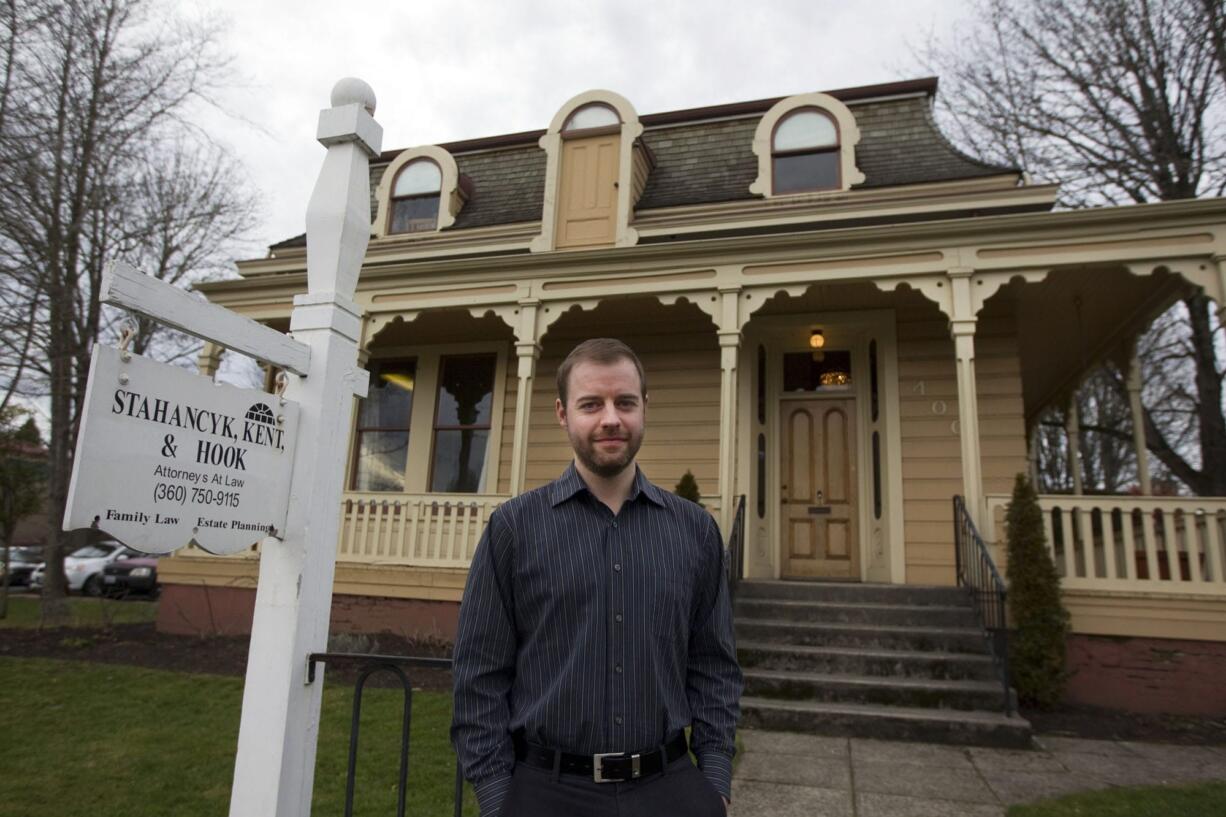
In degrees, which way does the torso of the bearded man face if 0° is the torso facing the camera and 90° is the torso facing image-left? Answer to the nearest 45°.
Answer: approximately 0°

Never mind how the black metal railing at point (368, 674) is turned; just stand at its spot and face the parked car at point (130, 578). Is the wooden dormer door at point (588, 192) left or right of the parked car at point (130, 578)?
right

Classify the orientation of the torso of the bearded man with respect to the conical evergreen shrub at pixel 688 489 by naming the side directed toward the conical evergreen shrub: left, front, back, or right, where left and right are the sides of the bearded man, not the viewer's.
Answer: back

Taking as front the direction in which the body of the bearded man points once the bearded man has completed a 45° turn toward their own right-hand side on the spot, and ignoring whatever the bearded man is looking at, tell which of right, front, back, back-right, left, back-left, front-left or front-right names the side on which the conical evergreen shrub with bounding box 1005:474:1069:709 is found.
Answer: back

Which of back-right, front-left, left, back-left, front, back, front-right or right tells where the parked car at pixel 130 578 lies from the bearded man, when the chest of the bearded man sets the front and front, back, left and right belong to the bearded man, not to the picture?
back-right

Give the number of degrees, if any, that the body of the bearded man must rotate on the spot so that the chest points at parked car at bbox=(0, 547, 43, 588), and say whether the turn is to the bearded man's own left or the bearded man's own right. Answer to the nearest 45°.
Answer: approximately 135° to the bearded man's own right

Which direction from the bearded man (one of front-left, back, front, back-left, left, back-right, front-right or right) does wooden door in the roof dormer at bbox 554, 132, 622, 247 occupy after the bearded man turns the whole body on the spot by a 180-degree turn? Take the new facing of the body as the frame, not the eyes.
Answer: front

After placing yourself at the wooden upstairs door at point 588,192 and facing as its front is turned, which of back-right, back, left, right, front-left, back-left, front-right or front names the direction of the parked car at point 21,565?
back-right

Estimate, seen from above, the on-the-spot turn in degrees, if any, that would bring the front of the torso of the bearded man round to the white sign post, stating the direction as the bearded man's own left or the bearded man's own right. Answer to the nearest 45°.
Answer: approximately 135° to the bearded man's own right

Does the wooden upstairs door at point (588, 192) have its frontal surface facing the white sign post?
yes

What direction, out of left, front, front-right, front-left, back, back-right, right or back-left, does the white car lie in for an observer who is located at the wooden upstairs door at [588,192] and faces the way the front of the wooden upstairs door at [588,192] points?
back-right

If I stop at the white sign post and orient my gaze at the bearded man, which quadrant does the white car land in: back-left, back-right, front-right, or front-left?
back-left
